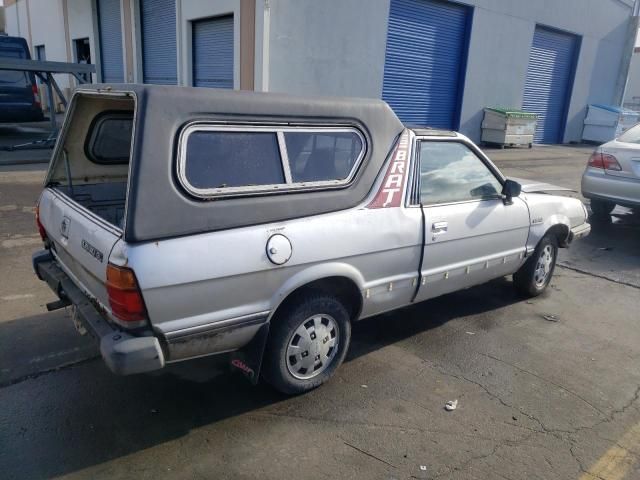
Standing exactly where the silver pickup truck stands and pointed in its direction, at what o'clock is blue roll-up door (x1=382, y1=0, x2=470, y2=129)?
The blue roll-up door is roughly at 11 o'clock from the silver pickup truck.

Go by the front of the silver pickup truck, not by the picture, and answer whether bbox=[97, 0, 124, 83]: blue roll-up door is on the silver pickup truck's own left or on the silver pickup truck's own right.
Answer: on the silver pickup truck's own left

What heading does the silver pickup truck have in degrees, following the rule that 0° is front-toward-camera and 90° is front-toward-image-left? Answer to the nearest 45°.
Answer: approximately 225°

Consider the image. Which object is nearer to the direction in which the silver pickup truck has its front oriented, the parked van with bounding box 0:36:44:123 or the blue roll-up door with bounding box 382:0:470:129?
the blue roll-up door

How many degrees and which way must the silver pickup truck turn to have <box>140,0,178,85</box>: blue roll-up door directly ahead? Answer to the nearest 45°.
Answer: approximately 45° to its left

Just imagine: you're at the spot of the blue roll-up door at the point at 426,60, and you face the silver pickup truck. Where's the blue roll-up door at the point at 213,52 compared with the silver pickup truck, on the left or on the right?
right

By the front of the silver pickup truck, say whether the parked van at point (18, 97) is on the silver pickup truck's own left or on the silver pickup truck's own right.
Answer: on the silver pickup truck's own left

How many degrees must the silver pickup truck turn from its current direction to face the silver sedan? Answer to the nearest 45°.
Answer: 0° — it already faces it

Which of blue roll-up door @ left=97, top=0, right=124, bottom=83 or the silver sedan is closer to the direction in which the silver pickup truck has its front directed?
the silver sedan

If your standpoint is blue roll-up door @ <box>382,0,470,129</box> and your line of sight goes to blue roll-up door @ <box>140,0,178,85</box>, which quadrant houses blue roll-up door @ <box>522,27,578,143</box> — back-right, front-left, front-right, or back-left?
back-right

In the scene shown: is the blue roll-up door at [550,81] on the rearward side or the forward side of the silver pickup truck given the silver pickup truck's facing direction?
on the forward side
